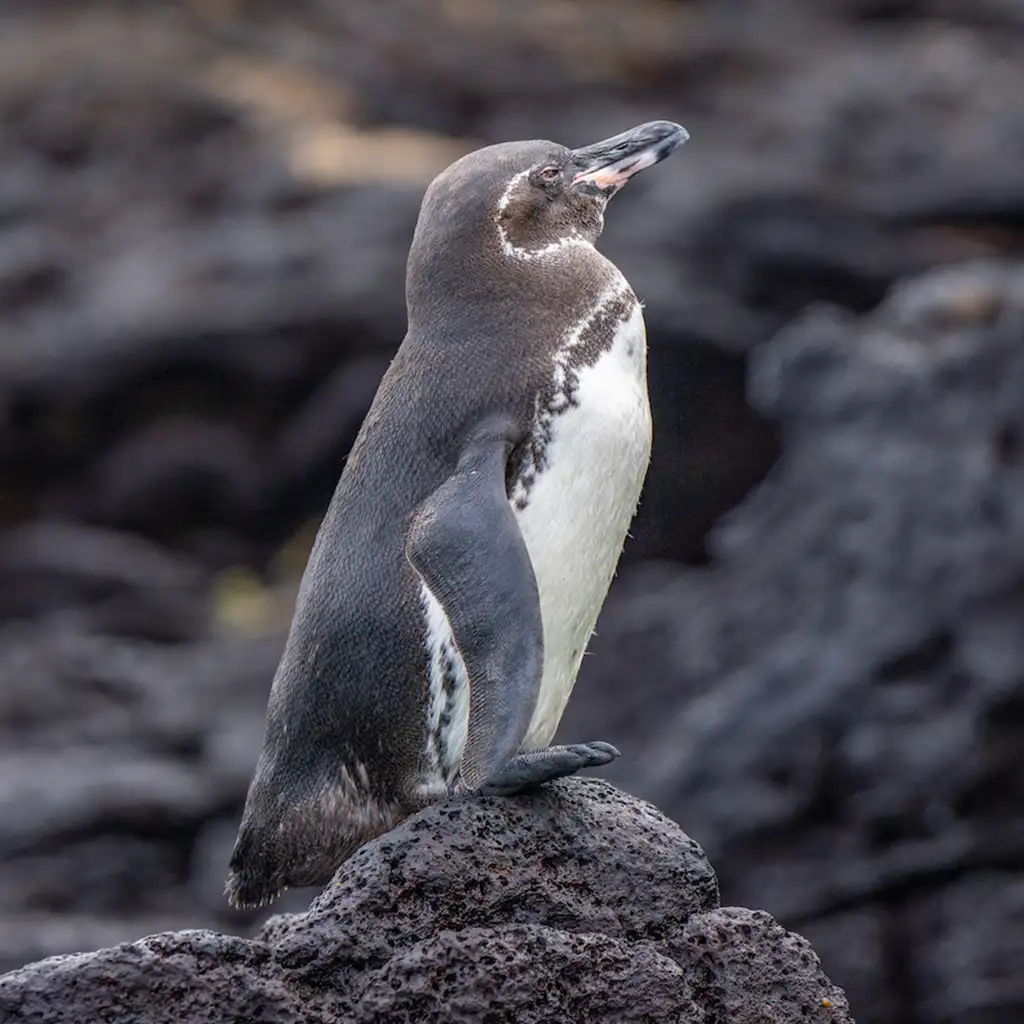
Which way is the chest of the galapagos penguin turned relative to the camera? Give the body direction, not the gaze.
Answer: to the viewer's right

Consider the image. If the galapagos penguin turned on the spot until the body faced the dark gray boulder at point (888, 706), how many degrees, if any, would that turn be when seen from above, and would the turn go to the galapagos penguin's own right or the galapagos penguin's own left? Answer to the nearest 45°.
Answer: approximately 45° to the galapagos penguin's own left
